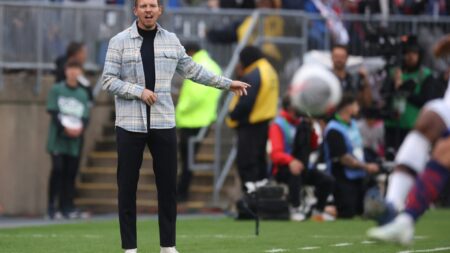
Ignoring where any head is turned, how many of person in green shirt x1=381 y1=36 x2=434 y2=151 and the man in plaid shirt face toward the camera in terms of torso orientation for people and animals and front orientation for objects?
2

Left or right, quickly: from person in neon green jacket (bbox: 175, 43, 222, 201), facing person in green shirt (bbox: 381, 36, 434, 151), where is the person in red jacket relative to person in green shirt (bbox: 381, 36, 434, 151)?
right

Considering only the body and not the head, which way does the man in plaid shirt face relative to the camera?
toward the camera

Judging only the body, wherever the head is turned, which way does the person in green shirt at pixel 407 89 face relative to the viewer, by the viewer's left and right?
facing the viewer

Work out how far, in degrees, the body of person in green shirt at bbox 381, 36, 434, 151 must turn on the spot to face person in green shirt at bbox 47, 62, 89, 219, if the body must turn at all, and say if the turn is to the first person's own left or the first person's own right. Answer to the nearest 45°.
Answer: approximately 90° to the first person's own right

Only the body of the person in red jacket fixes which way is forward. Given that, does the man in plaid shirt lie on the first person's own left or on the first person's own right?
on the first person's own right
